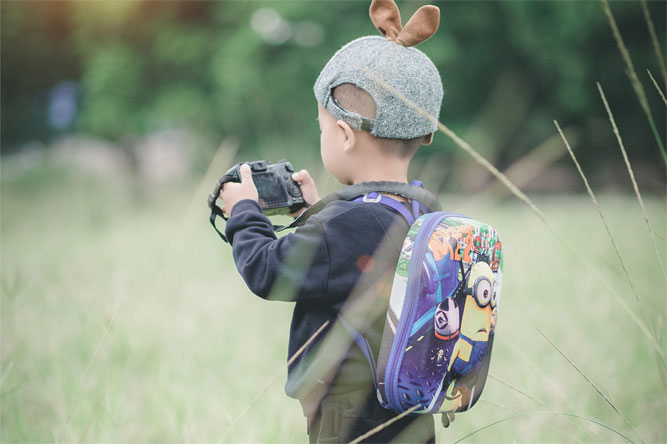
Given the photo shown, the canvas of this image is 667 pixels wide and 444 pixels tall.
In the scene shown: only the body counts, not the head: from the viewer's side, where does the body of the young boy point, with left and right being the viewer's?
facing away from the viewer and to the left of the viewer

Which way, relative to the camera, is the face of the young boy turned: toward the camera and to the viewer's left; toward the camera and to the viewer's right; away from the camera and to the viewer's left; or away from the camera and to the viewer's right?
away from the camera and to the viewer's left
